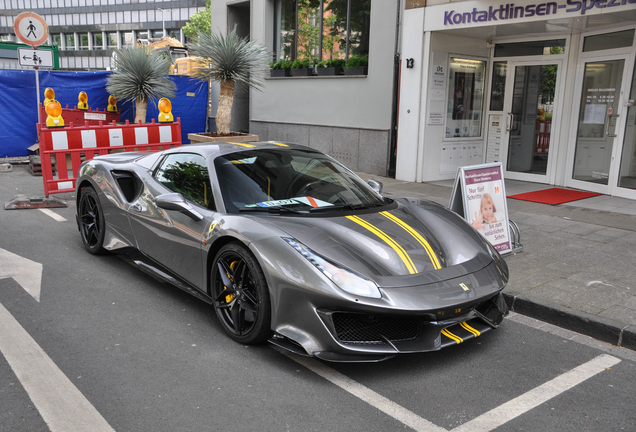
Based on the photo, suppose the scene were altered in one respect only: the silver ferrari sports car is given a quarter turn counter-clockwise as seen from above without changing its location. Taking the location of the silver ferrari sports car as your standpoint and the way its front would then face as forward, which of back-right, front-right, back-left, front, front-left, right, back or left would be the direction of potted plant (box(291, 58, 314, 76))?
front-left

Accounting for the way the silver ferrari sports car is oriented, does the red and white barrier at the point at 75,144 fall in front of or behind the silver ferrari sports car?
behind

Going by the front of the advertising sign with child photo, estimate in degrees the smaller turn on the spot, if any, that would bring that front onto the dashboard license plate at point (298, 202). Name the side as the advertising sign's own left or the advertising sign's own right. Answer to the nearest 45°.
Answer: approximately 90° to the advertising sign's own right

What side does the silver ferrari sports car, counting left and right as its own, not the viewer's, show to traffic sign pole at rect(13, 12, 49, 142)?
back

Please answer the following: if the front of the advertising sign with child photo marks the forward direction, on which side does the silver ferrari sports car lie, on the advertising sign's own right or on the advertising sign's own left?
on the advertising sign's own right

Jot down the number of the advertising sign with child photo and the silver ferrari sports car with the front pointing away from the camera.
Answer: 0

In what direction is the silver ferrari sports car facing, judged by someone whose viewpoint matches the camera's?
facing the viewer and to the right of the viewer

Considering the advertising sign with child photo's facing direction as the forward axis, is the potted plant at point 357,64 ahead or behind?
behind

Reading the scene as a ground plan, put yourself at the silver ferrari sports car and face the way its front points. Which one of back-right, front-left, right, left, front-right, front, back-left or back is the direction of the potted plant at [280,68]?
back-left

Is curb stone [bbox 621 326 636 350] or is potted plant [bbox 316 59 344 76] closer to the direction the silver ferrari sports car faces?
the curb stone
